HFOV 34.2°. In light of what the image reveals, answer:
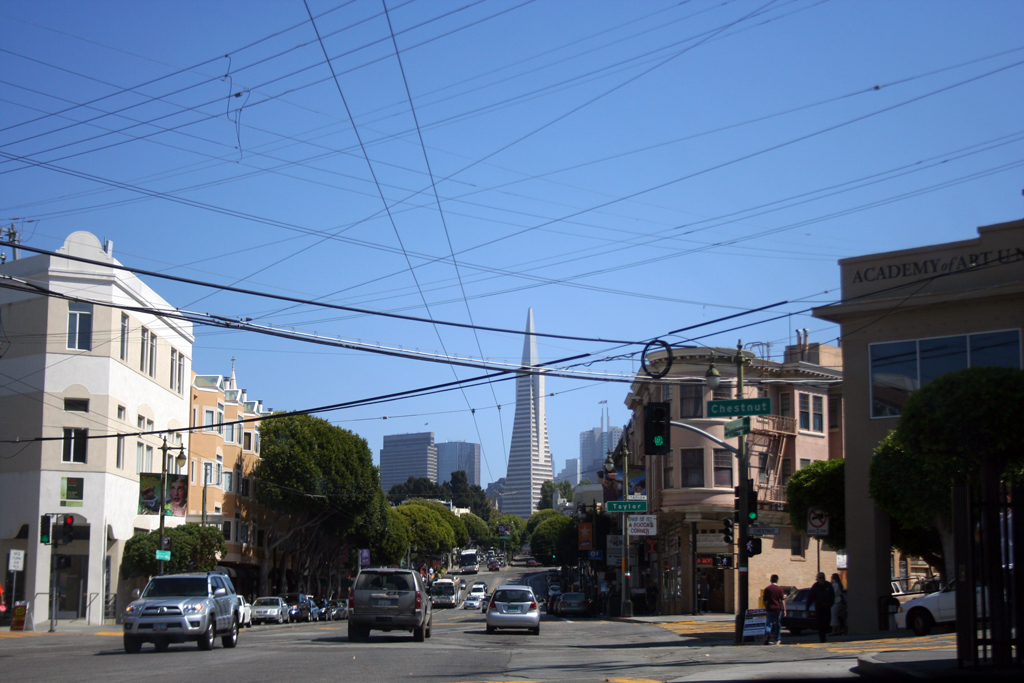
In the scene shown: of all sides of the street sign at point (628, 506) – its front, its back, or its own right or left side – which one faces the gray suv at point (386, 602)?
front

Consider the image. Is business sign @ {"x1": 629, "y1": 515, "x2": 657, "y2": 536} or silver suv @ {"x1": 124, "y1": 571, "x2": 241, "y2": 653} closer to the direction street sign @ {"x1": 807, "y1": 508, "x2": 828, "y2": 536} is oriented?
the silver suv

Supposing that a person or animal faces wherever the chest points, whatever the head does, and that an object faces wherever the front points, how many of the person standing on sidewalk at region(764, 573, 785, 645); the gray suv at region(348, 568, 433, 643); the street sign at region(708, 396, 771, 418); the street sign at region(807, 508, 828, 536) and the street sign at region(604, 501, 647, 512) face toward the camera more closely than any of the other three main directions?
3

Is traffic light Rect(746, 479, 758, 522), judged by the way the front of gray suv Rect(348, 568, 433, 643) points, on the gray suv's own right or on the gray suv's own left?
on the gray suv's own right

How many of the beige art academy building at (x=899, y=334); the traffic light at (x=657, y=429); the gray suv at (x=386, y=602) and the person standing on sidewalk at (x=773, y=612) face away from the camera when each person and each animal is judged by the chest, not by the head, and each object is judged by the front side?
2

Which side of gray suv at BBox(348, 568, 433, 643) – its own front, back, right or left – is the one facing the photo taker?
back

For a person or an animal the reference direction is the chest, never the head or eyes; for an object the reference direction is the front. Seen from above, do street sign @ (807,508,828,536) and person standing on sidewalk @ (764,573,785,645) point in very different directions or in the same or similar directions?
very different directions

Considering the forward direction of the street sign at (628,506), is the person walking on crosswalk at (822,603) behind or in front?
in front

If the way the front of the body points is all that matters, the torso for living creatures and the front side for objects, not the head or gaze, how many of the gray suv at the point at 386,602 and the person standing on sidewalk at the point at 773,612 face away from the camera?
2

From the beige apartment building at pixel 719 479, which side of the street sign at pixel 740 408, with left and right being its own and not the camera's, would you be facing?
back

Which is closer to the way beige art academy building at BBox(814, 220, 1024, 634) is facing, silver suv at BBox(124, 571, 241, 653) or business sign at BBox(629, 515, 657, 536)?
the silver suv

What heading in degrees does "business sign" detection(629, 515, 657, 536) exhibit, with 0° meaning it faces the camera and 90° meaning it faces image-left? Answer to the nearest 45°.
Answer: approximately 0°

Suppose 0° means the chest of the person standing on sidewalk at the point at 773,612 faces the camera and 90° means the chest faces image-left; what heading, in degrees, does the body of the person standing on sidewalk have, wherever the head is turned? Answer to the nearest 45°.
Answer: approximately 180°

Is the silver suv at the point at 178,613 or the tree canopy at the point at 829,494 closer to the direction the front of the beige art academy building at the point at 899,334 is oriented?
the silver suv

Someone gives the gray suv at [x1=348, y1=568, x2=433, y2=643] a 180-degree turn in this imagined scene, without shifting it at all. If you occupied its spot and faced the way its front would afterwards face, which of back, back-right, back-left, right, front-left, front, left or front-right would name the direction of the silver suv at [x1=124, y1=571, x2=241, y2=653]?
front-right

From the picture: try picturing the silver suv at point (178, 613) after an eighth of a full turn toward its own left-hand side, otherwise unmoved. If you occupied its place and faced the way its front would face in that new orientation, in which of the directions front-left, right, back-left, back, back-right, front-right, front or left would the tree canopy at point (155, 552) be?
back
